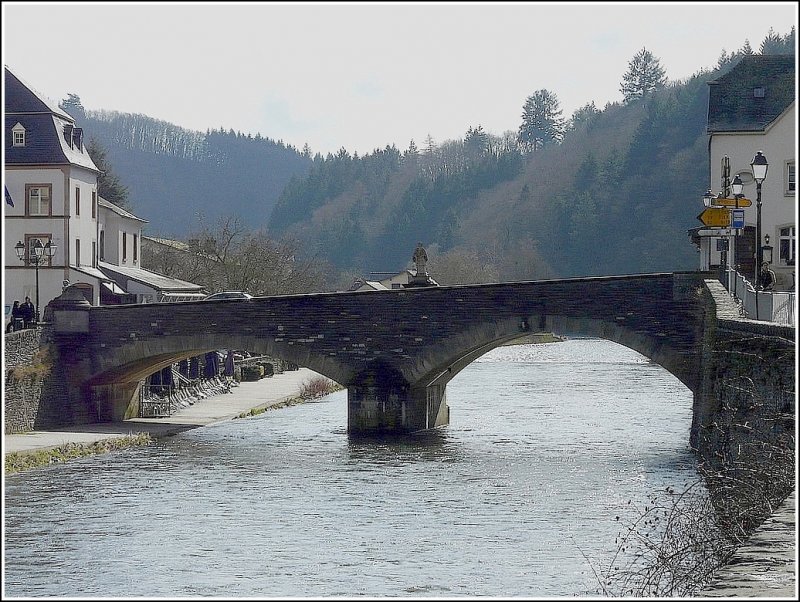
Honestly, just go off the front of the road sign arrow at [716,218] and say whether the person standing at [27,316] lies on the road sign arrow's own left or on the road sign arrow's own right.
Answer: on the road sign arrow's own right

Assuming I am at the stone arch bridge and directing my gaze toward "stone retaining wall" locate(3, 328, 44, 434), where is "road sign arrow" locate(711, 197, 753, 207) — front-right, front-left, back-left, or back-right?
back-left
